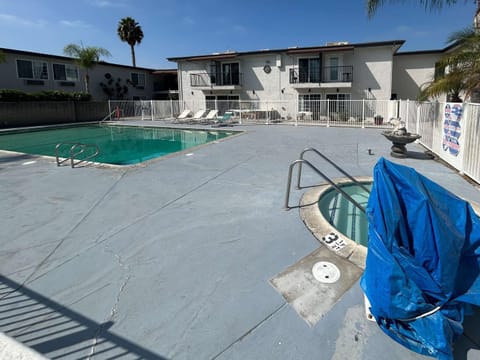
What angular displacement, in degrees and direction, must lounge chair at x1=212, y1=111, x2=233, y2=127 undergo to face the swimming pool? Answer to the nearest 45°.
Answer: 0° — it already faces it

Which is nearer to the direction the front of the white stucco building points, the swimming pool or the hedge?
the swimming pool

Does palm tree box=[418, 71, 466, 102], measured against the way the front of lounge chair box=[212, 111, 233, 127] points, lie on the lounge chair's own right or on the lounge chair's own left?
on the lounge chair's own left

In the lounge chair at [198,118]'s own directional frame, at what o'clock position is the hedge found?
The hedge is roughly at 2 o'clock from the lounge chair.

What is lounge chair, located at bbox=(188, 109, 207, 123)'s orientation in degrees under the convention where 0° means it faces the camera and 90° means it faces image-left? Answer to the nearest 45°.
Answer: approximately 45°

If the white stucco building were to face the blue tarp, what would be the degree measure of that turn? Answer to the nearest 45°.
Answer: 0° — it already faces it

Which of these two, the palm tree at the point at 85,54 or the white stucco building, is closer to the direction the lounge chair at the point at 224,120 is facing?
the palm tree

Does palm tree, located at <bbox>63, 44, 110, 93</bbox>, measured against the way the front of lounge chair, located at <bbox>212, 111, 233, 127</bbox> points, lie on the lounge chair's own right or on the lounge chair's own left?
on the lounge chair's own right

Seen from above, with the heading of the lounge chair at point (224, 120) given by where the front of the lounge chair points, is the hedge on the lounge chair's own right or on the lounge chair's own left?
on the lounge chair's own right

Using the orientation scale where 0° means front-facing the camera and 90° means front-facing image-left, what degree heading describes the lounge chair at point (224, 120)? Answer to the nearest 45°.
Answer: approximately 45°
